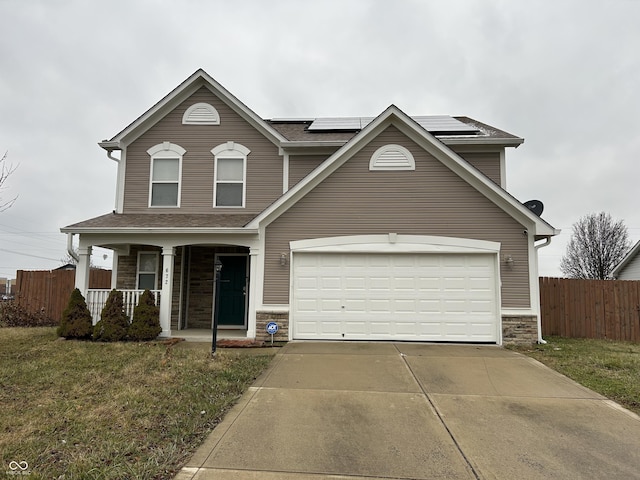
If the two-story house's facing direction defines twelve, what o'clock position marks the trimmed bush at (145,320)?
The trimmed bush is roughly at 3 o'clock from the two-story house.

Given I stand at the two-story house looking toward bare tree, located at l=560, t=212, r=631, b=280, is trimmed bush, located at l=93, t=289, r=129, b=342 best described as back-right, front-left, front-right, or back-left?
back-left

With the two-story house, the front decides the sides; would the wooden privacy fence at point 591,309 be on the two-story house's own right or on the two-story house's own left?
on the two-story house's own left

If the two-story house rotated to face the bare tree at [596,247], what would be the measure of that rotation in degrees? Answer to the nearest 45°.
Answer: approximately 135° to its left

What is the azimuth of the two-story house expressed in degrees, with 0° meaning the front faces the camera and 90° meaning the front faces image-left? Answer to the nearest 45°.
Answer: approximately 0°

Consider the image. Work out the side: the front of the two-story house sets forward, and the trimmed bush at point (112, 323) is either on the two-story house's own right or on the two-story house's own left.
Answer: on the two-story house's own right

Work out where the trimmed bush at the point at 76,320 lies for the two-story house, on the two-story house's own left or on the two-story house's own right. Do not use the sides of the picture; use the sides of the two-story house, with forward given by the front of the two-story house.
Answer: on the two-story house's own right
